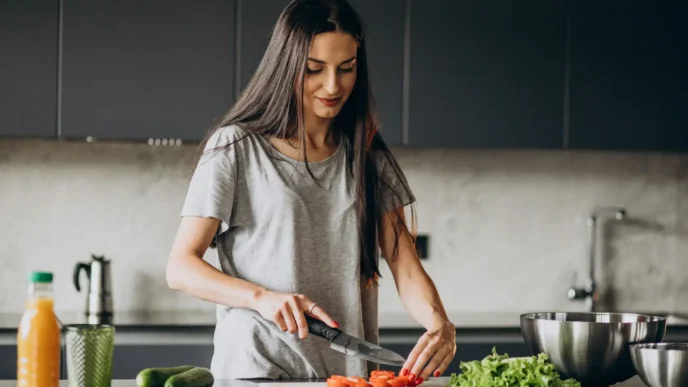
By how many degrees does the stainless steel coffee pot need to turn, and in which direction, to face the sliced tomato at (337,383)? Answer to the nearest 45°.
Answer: approximately 90° to its right

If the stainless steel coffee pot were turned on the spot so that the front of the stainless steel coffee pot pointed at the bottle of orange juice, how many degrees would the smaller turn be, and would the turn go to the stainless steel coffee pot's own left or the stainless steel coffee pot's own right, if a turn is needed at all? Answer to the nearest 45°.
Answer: approximately 90° to the stainless steel coffee pot's own right

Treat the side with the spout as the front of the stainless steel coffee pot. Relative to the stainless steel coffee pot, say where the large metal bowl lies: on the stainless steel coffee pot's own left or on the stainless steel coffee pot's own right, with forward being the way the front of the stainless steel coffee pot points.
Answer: on the stainless steel coffee pot's own right

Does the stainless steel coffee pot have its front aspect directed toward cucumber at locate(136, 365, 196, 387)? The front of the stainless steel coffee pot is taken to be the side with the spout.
no

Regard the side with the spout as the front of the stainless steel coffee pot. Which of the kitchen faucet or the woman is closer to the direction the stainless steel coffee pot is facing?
the kitchen faucet

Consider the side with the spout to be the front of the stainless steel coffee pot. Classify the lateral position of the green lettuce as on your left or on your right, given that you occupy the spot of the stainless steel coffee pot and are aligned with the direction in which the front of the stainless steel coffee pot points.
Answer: on your right

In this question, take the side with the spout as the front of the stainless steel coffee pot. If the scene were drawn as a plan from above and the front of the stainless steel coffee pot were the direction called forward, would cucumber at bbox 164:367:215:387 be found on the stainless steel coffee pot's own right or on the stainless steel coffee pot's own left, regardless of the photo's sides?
on the stainless steel coffee pot's own right

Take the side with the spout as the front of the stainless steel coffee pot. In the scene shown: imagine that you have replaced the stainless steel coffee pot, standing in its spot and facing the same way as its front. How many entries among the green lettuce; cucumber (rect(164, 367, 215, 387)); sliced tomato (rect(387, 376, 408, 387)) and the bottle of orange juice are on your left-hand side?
0

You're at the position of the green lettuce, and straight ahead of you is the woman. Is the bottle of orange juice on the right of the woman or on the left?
left

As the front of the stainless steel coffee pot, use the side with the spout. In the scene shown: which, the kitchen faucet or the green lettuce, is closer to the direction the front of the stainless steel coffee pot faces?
the kitchen faucet

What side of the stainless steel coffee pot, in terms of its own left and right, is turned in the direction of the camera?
right

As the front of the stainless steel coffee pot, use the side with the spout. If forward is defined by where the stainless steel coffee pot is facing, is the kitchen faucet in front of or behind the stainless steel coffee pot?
in front
